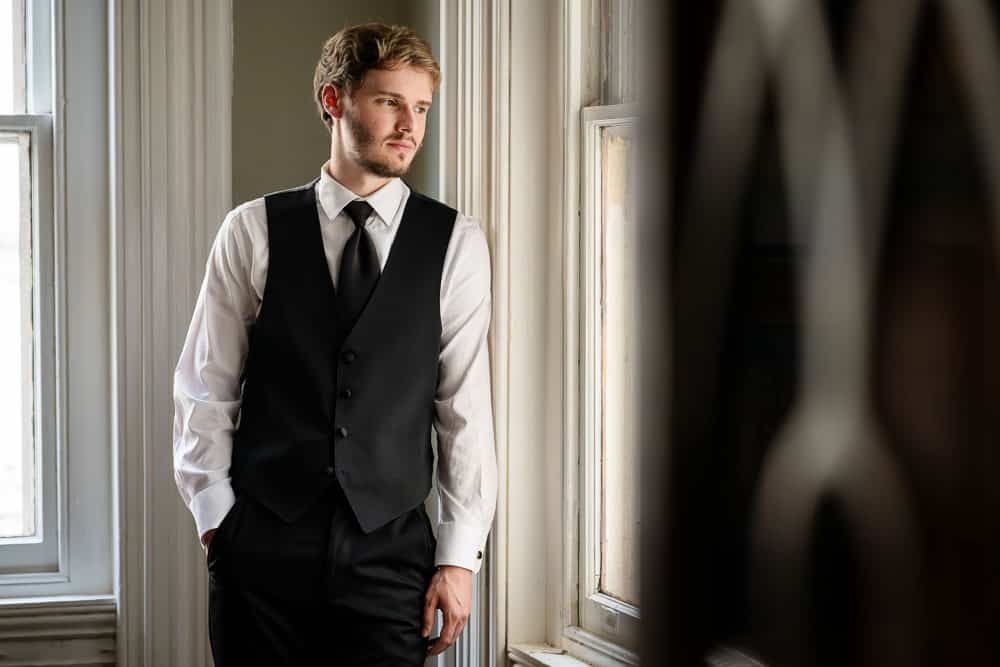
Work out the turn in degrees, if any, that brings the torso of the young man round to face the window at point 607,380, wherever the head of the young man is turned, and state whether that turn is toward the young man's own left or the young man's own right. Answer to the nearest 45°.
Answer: approximately 90° to the young man's own left

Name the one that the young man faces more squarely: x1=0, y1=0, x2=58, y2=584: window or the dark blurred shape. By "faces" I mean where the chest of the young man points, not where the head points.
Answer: the dark blurred shape

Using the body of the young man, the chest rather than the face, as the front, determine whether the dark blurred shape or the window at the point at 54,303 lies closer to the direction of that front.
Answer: the dark blurred shape

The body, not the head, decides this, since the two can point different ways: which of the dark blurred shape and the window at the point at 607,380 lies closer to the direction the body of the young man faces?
the dark blurred shape

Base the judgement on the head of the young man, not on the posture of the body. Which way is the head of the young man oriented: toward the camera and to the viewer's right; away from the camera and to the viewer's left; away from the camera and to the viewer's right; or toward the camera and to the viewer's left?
toward the camera and to the viewer's right

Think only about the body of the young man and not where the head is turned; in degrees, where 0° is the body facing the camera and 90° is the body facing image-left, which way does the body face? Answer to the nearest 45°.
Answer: approximately 0°

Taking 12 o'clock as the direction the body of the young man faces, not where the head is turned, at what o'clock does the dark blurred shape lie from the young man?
The dark blurred shape is roughly at 12 o'clock from the young man.

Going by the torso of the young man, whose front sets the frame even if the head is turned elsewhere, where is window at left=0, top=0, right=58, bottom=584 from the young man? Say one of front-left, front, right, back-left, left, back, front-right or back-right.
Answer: back-right

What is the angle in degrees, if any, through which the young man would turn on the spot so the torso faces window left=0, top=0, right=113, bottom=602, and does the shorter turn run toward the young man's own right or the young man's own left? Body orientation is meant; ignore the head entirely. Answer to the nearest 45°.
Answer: approximately 135° to the young man's own right
